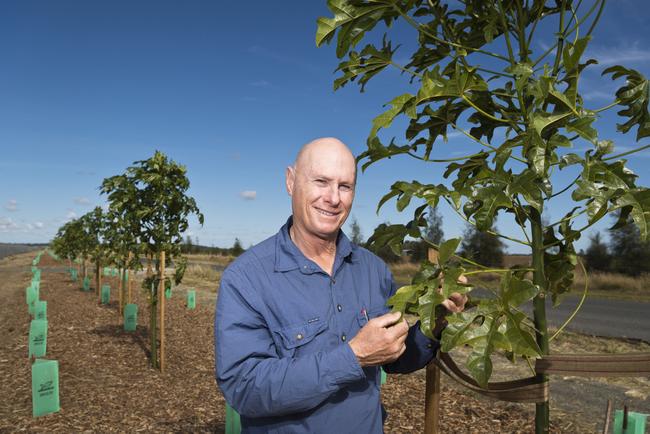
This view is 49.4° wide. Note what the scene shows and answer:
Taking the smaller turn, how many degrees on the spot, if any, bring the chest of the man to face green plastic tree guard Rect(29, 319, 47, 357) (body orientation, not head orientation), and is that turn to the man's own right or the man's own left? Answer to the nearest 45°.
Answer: approximately 180°

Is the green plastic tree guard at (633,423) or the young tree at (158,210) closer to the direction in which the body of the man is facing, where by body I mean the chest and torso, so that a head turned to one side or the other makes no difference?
the green plastic tree guard

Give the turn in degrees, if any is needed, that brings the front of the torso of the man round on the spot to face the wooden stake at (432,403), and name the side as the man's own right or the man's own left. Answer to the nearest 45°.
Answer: approximately 90° to the man's own left

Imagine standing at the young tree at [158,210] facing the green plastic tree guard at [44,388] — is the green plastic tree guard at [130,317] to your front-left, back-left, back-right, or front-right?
back-right

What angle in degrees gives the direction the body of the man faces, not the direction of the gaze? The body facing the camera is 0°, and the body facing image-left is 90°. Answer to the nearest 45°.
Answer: approximately 315°

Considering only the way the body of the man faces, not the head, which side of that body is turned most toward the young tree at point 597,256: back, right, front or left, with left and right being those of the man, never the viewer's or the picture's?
left

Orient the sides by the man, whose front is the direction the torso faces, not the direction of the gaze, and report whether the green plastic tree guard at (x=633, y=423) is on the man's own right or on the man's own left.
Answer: on the man's own left

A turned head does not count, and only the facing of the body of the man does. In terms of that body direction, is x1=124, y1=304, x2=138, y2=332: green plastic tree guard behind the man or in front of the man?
behind
